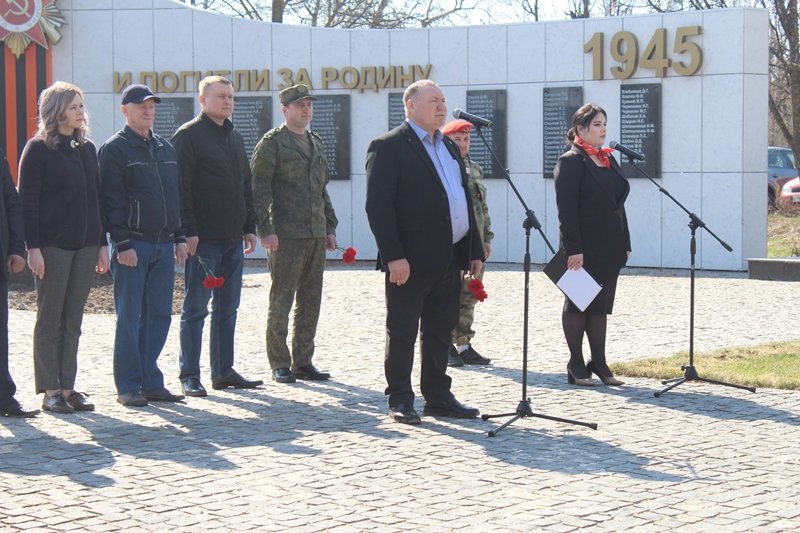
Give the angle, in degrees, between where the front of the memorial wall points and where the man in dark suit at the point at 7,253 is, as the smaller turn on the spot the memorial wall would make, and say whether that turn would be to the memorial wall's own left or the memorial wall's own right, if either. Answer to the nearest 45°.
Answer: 0° — it already faces them

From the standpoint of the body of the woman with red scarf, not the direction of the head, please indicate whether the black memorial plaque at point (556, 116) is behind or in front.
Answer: behind

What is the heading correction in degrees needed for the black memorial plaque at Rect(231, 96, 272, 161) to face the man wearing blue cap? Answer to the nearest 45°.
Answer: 0° — it already faces them

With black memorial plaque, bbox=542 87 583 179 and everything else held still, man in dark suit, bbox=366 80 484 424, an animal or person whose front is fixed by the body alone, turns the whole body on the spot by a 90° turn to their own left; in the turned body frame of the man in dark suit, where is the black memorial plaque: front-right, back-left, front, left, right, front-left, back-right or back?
front-left

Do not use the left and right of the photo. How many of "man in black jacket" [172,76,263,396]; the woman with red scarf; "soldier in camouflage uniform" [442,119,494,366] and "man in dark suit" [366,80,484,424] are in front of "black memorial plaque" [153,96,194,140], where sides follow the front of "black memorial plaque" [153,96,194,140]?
4

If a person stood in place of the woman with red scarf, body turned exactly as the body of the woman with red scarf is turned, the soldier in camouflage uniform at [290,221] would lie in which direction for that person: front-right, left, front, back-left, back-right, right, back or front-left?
back-right

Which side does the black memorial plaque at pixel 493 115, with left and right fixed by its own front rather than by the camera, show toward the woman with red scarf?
front
